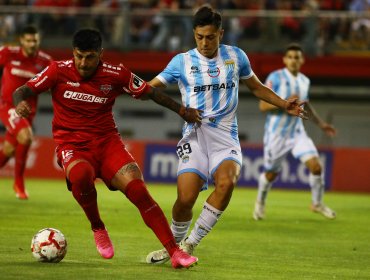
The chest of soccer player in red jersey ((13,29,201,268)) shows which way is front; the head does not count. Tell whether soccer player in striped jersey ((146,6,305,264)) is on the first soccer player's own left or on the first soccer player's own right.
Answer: on the first soccer player's own left

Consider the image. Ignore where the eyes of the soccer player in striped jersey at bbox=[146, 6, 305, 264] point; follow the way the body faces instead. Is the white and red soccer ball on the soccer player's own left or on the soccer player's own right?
on the soccer player's own right

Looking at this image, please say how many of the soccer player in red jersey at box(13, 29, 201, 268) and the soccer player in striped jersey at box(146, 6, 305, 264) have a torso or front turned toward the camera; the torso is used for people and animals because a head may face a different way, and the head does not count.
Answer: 2

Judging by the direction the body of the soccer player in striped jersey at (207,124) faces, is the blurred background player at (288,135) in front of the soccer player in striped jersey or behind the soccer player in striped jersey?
behind

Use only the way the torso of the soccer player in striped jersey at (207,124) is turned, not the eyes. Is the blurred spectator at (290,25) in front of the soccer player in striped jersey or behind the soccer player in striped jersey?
behind

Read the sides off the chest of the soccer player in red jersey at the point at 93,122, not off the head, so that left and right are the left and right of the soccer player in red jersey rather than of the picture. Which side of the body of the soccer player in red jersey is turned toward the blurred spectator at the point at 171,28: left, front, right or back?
back

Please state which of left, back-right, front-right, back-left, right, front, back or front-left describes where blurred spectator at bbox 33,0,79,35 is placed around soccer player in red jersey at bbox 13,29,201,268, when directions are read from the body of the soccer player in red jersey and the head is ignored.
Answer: back

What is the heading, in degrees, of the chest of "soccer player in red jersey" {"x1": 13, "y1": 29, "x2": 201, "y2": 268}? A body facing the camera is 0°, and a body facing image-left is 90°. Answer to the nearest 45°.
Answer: approximately 0°

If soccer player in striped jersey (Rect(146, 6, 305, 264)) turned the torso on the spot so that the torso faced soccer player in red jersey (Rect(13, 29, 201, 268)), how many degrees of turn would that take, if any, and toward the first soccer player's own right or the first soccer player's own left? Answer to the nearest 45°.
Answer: approximately 90° to the first soccer player's own right

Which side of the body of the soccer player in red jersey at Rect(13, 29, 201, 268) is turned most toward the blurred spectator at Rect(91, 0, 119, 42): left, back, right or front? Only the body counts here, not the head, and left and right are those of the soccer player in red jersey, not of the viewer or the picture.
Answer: back
